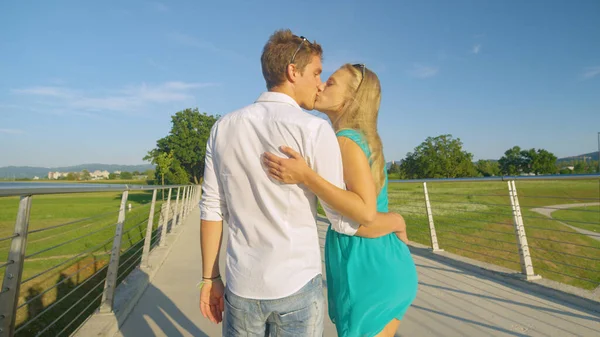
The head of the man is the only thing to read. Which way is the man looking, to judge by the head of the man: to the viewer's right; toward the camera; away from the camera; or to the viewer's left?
to the viewer's right

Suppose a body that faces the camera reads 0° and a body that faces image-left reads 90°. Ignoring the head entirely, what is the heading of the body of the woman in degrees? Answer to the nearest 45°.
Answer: approximately 90°

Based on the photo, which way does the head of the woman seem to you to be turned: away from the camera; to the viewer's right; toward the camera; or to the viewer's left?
to the viewer's left
